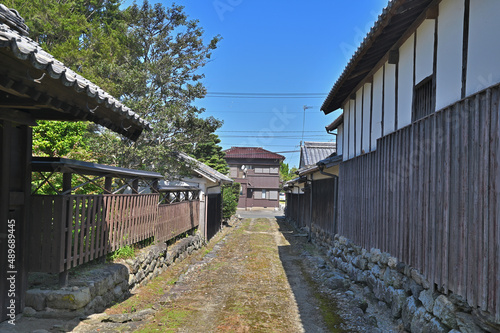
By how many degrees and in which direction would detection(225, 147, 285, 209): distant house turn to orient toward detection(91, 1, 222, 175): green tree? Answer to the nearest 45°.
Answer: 0° — it already faces it

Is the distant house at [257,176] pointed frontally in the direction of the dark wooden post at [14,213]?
yes

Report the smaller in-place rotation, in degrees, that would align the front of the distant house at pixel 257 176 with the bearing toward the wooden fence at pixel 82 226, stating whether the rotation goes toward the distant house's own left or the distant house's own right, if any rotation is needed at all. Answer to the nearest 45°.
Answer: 0° — it already faces it

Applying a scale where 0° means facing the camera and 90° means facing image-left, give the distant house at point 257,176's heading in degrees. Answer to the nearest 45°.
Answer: approximately 0°

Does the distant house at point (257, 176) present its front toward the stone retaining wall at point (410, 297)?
yes

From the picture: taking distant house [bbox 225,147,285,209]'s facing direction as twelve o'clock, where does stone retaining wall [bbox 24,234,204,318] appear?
The stone retaining wall is roughly at 12 o'clock from the distant house.

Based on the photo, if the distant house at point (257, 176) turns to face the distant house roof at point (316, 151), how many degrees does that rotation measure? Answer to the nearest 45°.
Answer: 0° — it already faces it
